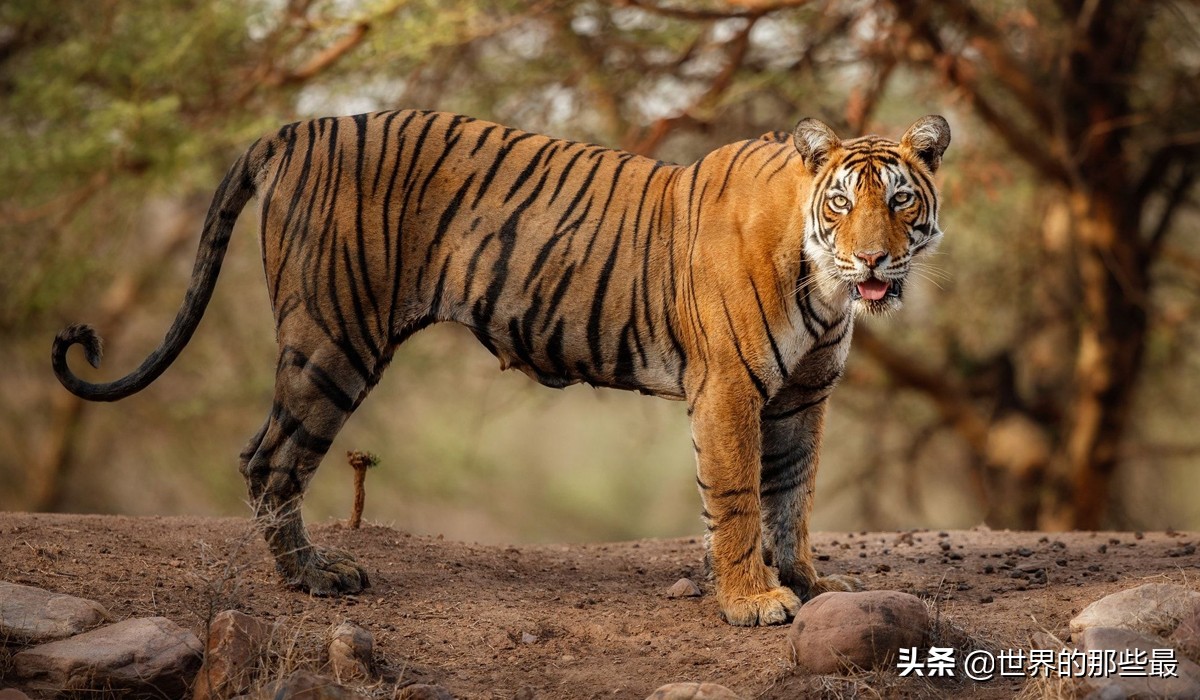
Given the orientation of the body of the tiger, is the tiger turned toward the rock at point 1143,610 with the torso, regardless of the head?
yes

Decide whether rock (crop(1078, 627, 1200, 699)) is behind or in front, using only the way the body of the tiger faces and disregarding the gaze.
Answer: in front

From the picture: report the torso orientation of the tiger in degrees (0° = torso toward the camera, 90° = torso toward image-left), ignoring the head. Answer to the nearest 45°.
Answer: approximately 270°
